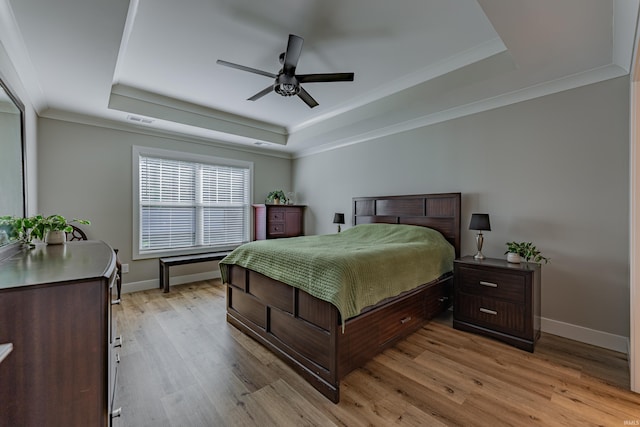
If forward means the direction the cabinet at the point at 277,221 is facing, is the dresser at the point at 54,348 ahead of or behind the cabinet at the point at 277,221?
ahead

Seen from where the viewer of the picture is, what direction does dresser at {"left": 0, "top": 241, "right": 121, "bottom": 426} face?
facing to the right of the viewer

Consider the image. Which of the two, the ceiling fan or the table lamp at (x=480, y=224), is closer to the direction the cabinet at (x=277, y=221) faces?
the ceiling fan

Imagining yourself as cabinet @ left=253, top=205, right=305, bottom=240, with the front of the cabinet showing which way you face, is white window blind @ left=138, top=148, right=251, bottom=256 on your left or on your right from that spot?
on your right

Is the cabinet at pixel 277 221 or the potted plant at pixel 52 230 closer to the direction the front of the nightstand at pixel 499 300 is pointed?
the potted plant

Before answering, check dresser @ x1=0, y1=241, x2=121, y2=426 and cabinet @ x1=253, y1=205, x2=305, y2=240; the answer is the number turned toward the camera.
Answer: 1

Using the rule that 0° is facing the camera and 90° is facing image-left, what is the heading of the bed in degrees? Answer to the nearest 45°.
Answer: approximately 45°

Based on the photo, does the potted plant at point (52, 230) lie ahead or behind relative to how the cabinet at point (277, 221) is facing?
ahead

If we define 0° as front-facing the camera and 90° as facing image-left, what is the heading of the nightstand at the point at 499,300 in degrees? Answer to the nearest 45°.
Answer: approximately 45°

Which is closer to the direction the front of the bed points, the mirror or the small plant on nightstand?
the mirror
